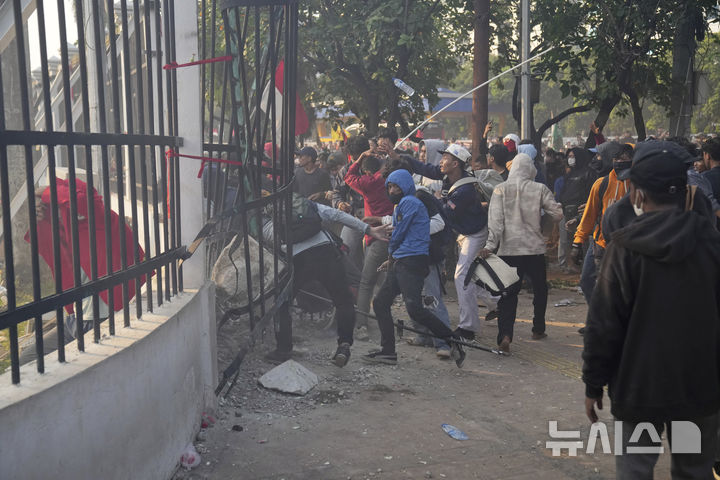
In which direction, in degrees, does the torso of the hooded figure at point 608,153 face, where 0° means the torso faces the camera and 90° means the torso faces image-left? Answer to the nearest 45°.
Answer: approximately 90°

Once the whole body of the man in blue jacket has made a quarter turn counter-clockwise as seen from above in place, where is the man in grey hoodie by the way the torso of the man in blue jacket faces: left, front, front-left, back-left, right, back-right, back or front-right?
back-left

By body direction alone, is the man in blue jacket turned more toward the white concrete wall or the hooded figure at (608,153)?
the white concrete wall

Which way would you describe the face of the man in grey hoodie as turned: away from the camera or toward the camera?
away from the camera

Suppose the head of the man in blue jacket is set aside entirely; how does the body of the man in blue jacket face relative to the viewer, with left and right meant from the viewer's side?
facing to the left of the viewer

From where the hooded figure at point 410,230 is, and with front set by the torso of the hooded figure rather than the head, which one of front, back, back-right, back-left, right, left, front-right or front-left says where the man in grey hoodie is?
back-right

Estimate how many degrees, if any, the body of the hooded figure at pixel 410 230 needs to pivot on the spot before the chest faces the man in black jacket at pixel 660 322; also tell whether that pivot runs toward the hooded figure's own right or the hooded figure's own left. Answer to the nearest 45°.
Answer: approximately 90° to the hooded figure's own left
